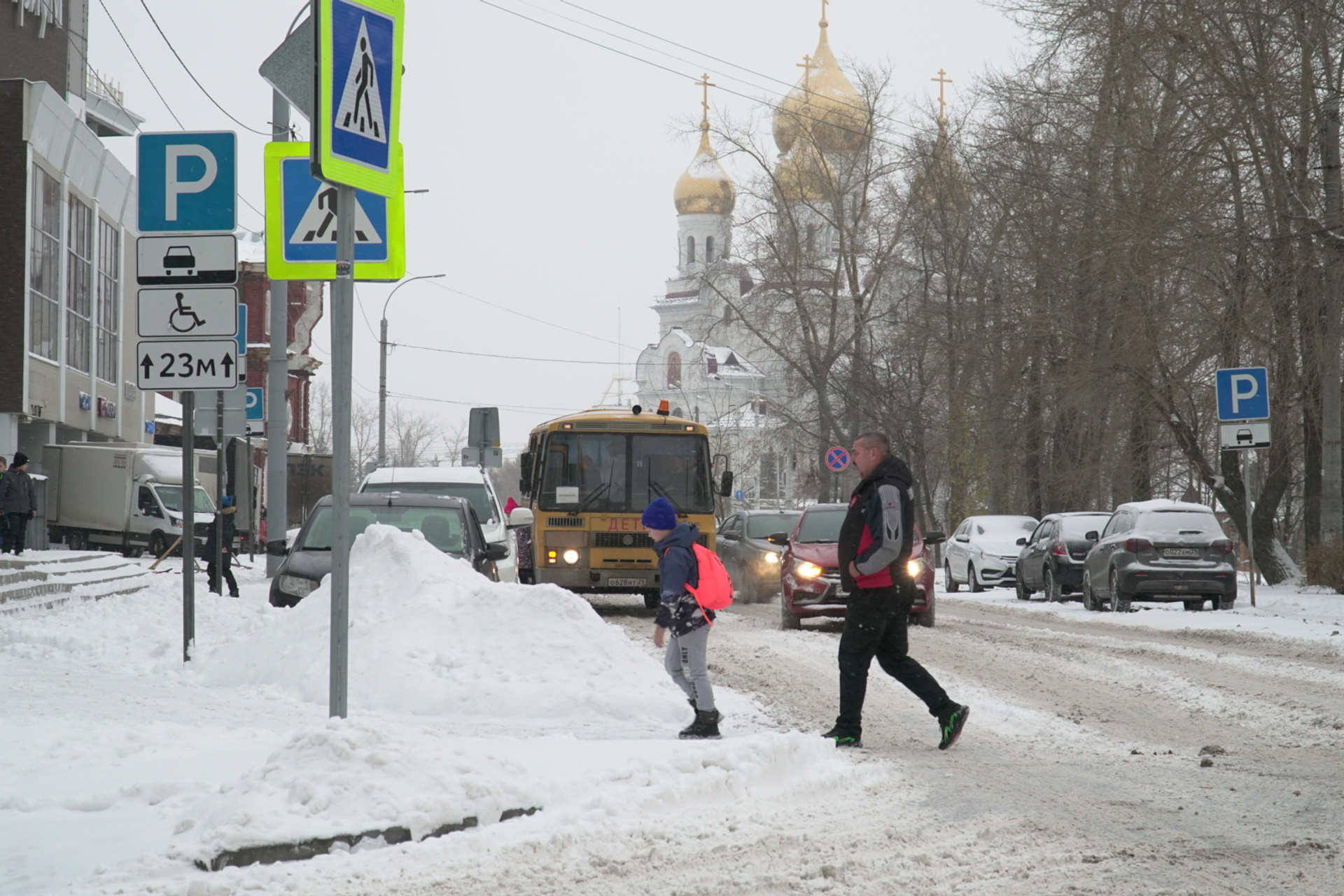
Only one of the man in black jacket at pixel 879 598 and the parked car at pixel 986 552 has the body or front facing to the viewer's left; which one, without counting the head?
the man in black jacket

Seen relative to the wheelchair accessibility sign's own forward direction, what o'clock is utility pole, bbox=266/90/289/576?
The utility pole is roughly at 6 o'clock from the wheelchair accessibility sign.

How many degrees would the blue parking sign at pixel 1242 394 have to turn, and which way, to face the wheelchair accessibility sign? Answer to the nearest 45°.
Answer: approximately 45° to its right

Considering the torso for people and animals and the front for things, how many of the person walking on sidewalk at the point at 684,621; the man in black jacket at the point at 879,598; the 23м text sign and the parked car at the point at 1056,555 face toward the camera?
1

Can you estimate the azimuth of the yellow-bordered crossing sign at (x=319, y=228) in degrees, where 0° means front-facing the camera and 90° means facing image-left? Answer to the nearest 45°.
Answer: approximately 0°

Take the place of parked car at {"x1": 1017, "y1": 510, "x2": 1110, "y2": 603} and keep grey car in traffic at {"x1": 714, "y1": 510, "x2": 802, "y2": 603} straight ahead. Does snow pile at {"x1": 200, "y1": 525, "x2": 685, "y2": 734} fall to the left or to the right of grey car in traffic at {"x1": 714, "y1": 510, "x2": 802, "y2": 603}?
left

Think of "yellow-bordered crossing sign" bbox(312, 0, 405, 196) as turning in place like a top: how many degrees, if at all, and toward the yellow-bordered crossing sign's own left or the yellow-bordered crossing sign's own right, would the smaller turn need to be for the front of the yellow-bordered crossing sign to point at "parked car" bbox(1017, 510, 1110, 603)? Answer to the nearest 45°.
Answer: approximately 90° to the yellow-bordered crossing sign's own left

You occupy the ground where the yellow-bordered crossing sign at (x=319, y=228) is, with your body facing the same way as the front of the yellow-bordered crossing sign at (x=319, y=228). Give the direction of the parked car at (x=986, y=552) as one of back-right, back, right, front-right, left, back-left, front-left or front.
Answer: back-left

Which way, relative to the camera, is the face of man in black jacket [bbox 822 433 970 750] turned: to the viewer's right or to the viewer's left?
to the viewer's left

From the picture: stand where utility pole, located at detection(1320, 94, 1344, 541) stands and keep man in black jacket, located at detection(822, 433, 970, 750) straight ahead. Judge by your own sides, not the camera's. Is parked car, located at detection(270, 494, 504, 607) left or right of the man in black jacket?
right

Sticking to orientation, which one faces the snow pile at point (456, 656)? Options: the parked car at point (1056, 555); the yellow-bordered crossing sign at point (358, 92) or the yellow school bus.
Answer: the yellow school bus

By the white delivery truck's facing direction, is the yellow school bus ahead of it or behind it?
ahead

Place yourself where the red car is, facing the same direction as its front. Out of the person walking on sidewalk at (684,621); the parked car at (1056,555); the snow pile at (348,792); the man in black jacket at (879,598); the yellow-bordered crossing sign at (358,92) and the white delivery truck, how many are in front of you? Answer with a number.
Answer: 4

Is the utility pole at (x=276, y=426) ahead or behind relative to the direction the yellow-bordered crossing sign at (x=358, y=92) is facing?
behind
